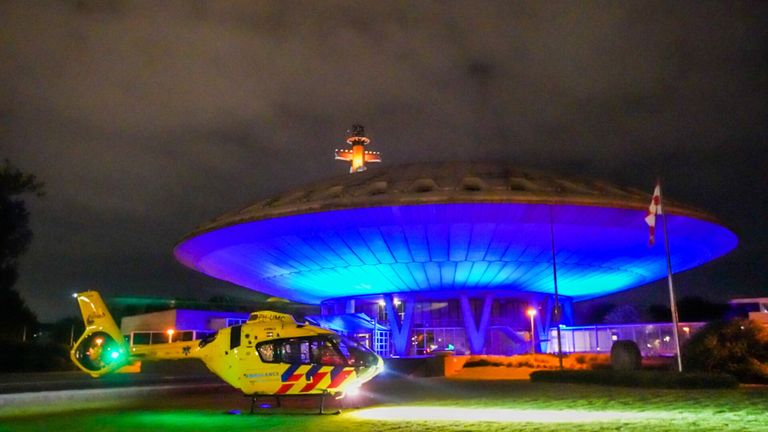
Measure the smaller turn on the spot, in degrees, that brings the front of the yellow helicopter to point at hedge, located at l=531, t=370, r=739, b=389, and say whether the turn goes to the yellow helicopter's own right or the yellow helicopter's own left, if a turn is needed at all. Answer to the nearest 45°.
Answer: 0° — it already faces it

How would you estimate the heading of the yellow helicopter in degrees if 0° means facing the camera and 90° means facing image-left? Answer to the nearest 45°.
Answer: approximately 270°

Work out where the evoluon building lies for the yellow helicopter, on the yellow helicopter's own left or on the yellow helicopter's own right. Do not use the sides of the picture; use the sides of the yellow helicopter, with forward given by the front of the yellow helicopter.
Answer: on the yellow helicopter's own left

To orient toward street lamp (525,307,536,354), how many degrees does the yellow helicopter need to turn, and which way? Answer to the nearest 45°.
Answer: approximately 45° to its left

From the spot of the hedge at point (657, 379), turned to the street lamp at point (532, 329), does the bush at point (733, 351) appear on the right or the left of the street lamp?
right

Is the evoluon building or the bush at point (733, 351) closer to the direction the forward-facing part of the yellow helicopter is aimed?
the bush

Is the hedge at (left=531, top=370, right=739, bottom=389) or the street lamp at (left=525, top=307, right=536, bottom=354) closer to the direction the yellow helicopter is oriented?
the hedge

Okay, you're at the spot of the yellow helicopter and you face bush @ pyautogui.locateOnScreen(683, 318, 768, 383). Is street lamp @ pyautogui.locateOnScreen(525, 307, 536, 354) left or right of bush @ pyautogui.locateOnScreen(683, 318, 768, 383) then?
left

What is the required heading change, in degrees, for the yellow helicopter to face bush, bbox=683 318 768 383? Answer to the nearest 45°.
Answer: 0° — it already faces it
